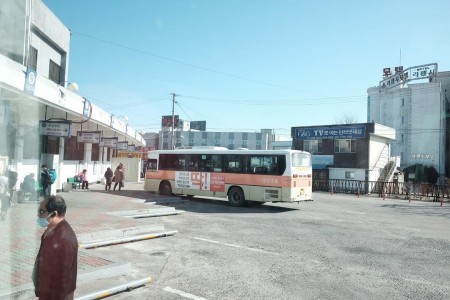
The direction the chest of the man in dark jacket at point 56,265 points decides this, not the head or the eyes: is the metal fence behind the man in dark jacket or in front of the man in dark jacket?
behind

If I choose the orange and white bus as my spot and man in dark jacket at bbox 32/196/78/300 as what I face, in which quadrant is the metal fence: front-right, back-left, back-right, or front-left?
back-left

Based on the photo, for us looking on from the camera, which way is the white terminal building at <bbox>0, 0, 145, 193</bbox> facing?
facing the viewer and to the right of the viewer

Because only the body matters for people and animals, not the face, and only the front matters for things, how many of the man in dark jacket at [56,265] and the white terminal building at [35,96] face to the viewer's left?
1

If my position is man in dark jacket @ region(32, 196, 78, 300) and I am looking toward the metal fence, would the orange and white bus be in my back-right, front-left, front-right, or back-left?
front-left

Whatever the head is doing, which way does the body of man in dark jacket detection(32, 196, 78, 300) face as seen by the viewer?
to the viewer's left

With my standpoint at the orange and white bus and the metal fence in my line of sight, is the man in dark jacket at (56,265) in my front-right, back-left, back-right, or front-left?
back-right
